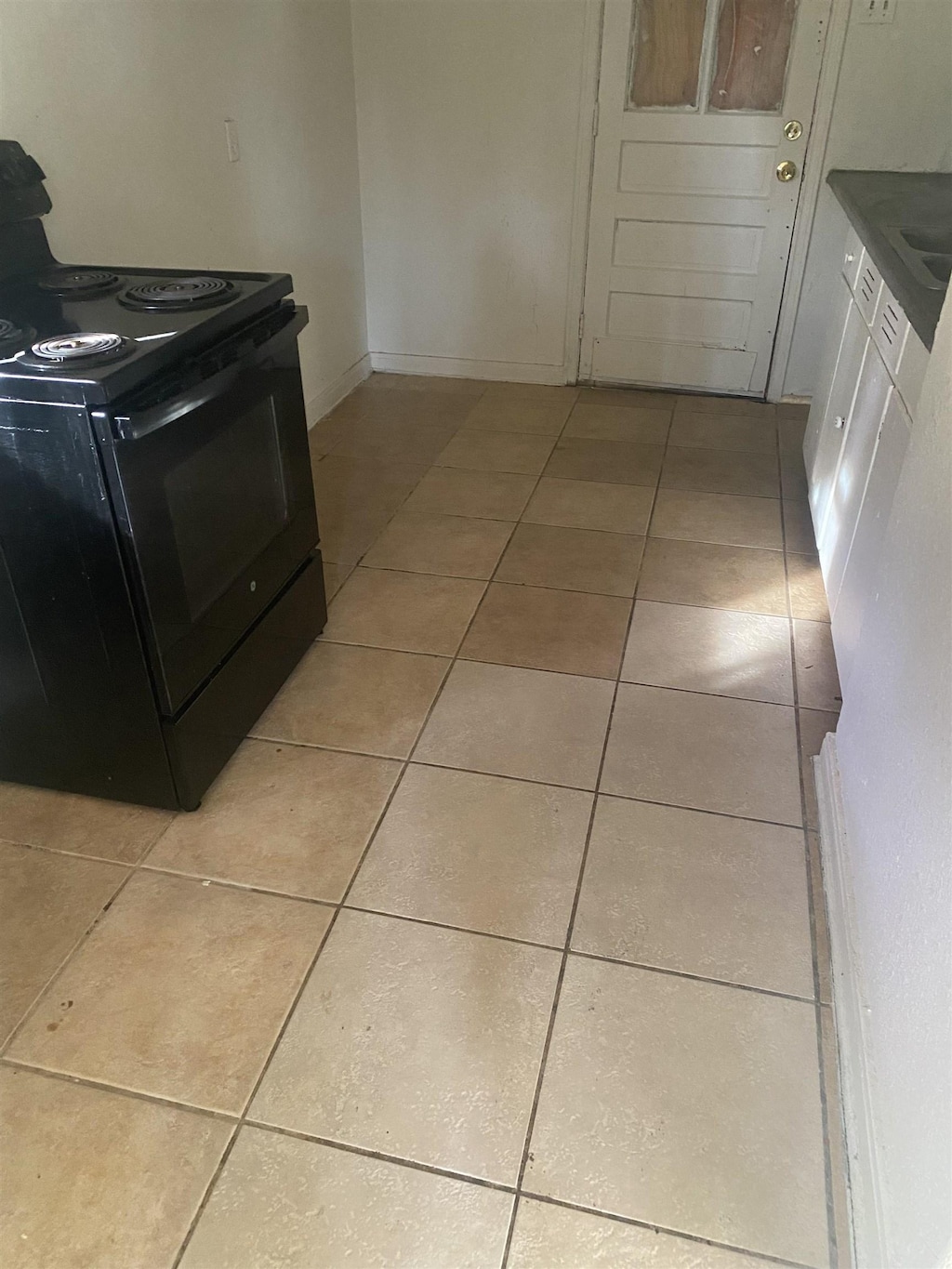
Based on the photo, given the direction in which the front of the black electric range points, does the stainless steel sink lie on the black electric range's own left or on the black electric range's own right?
on the black electric range's own left

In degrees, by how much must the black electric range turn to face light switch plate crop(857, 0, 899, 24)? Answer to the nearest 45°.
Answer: approximately 90° to its left

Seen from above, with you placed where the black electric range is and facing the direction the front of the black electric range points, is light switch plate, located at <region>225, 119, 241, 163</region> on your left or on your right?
on your left

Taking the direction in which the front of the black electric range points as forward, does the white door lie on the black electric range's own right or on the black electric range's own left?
on the black electric range's own left

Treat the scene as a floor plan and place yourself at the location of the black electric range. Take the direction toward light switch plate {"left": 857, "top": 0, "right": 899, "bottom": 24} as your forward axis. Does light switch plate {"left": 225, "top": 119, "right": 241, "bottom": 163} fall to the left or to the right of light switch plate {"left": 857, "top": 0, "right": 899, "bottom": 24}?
left

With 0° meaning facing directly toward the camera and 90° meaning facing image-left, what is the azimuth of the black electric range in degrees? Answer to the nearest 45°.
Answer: approximately 315°
